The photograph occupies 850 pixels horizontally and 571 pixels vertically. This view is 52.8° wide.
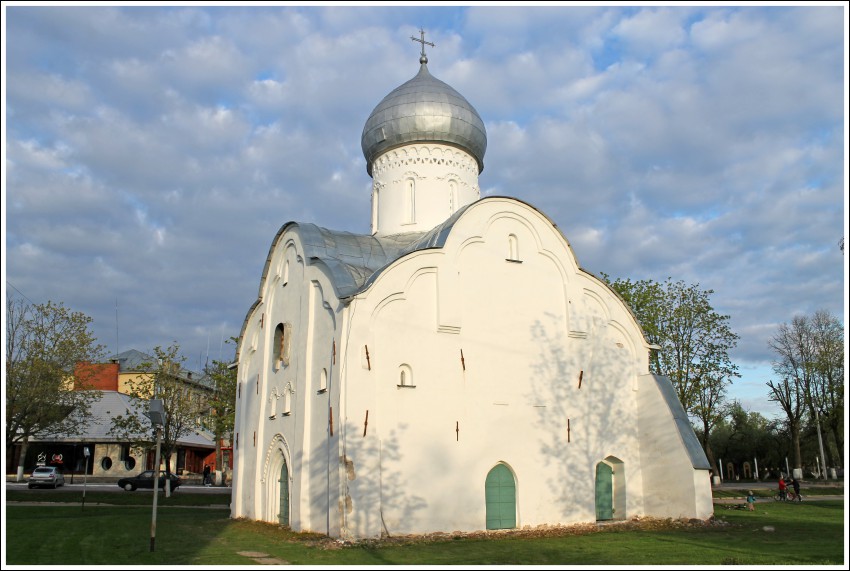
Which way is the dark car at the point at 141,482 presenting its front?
to the viewer's left
